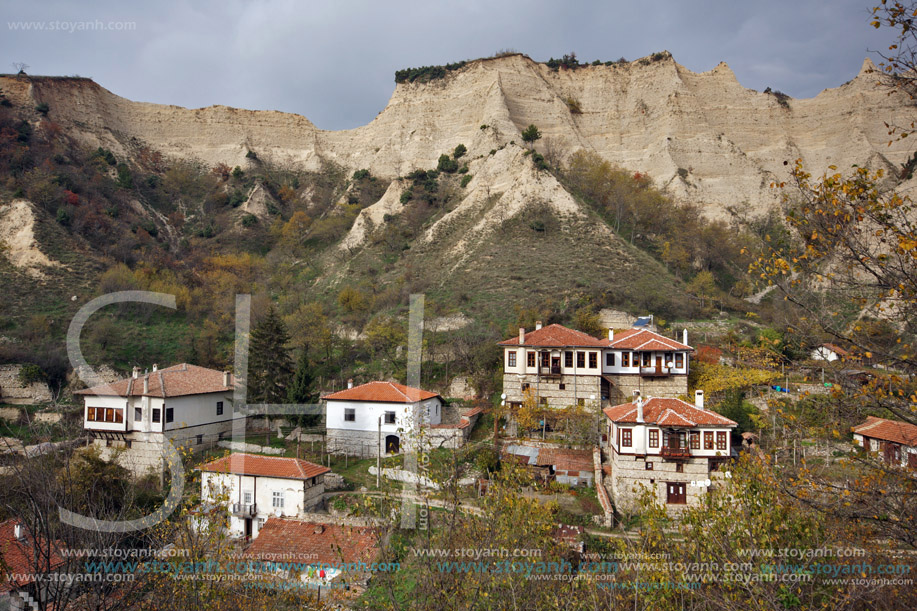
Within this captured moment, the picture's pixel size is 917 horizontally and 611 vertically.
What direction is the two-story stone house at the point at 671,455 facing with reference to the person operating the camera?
facing the viewer

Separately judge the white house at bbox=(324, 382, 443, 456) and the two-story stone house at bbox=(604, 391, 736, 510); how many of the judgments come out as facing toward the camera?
2

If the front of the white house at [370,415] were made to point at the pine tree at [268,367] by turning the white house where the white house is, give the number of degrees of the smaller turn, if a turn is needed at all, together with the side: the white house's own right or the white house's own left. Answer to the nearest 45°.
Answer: approximately 135° to the white house's own right

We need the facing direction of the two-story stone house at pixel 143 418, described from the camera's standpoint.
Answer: facing the viewer and to the left of the viewer

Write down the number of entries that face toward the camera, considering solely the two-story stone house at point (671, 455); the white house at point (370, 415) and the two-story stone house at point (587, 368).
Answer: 3

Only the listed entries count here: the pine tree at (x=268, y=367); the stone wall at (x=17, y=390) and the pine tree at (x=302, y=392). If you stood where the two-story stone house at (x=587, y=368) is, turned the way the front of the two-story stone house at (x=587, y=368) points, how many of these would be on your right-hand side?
3

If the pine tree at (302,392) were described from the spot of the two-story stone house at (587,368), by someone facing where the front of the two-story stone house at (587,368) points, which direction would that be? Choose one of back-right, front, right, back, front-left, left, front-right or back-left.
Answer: right

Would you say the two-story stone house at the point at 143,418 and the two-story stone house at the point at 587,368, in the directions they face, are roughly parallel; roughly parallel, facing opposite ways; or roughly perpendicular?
roughly parallel

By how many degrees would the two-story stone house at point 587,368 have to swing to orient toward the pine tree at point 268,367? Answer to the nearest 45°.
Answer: approximately 90° to its right

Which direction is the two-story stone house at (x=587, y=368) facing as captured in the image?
toward the camera

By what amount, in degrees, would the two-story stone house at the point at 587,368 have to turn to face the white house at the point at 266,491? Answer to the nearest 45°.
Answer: approximately 45° to its right

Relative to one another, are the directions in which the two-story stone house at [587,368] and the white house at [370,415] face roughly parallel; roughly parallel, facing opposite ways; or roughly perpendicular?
roughly parallel

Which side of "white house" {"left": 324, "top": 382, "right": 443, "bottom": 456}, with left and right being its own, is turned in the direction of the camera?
front

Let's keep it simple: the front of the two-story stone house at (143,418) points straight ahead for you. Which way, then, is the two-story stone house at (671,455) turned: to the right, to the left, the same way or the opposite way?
the same way
